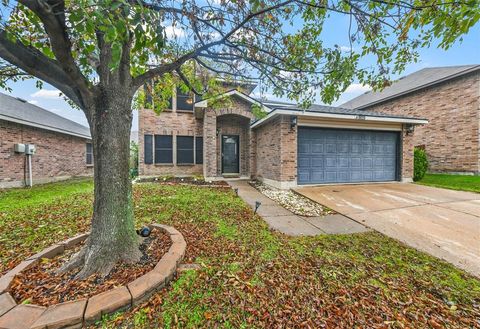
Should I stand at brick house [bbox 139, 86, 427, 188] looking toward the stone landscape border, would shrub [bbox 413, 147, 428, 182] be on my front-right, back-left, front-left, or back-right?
back-left

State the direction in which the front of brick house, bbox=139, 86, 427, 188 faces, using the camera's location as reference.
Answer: facing the viewer

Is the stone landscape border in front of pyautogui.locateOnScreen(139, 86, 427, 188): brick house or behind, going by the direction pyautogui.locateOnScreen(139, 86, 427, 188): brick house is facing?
in front

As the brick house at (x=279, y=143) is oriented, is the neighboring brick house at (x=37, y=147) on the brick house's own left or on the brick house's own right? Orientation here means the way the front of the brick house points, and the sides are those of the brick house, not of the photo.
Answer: on the brick house's own right

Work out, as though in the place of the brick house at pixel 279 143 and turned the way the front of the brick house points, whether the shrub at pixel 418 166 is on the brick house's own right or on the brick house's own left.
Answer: on the brick house's own left

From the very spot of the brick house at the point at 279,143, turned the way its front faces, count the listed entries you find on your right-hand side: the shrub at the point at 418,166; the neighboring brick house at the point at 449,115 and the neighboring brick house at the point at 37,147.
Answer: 1

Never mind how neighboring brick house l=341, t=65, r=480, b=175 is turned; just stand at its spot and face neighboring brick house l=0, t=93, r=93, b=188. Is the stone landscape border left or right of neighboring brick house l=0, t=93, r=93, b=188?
left

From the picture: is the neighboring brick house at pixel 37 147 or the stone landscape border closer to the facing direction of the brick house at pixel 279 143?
the stone landscape border

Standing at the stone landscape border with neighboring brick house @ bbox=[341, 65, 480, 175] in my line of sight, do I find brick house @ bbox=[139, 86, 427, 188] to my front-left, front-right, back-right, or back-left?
front-left

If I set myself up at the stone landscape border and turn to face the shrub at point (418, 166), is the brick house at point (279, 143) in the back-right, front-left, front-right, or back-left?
front-left

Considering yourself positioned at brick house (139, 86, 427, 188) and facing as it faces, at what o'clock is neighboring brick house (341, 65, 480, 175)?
The neighboring brick house is roughly at 8 o'clock from the brick house.

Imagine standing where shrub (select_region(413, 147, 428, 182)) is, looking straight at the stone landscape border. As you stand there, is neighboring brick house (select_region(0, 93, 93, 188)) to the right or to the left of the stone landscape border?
right
